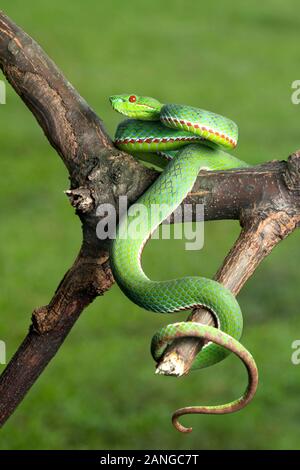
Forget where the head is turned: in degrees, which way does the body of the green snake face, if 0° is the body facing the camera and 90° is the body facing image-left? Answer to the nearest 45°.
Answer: approximately 90°
